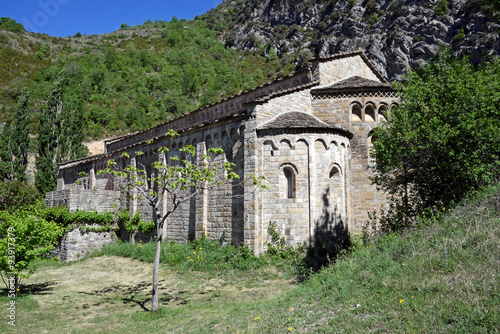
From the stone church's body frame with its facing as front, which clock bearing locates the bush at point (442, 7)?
The bush is roughly at 3 o'clock from the stone church.

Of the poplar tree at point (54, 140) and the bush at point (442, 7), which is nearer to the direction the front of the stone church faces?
the poplar tree

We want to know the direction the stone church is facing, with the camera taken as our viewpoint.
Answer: facing away from the viewer and to the left of the viewer

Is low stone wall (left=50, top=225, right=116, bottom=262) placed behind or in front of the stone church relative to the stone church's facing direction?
in front

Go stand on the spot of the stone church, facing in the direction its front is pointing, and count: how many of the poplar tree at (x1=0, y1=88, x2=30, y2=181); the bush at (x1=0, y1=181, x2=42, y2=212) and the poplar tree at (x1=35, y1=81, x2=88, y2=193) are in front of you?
3

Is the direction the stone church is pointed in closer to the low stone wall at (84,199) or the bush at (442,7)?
the low stone wall

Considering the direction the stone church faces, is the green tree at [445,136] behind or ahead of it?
behind

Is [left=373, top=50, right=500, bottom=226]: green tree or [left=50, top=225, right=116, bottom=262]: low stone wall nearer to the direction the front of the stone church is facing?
the low stone wall

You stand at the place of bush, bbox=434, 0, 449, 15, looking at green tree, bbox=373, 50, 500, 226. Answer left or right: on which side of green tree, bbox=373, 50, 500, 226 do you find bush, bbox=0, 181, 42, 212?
right

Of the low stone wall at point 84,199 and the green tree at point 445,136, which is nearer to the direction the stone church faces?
the low stone wall

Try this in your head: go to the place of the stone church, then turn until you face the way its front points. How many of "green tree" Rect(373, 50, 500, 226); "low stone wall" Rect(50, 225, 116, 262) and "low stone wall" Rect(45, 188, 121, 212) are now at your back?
1

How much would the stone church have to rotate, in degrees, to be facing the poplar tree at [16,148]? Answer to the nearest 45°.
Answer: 0° — it already faces it

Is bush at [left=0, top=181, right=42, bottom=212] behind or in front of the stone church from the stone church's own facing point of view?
in front

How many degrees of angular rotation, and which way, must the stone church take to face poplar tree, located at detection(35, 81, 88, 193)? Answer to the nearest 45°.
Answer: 0° — it already faces it
